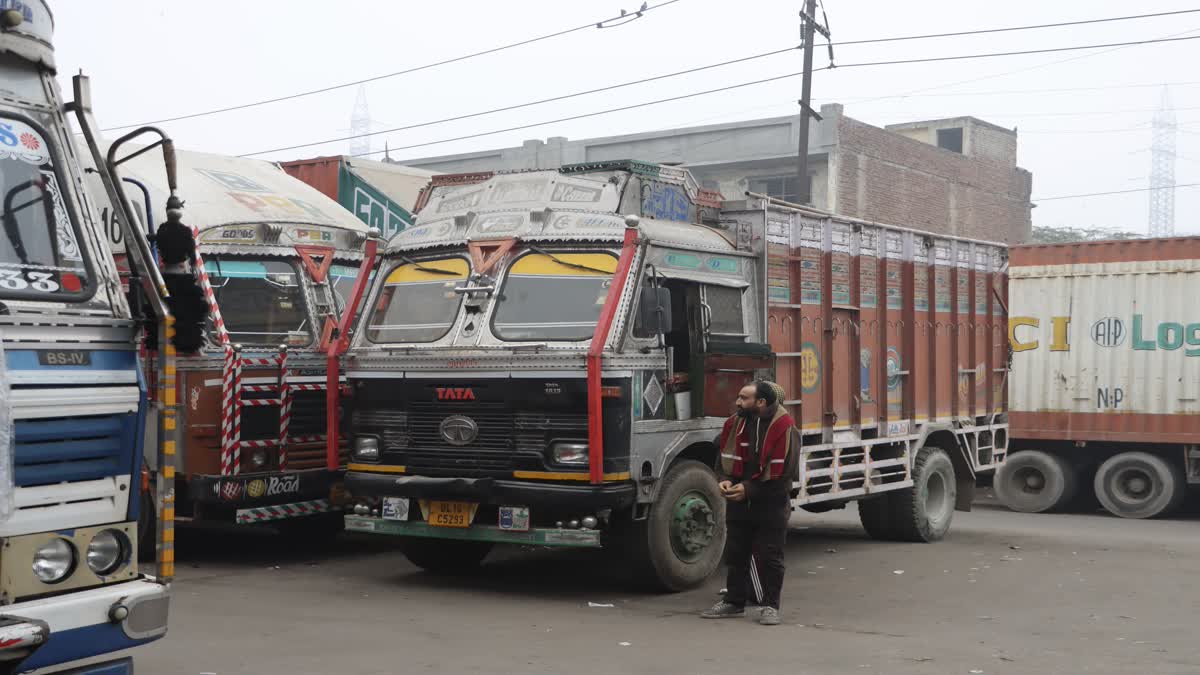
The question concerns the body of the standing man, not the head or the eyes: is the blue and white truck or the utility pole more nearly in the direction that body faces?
the blue and white truck

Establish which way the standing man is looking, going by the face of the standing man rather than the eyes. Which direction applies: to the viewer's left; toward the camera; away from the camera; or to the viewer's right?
to the viewer's left

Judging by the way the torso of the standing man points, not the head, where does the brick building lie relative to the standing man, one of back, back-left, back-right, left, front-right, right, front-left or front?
back-right

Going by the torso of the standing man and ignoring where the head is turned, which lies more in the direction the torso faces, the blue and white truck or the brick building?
the blue and white truck

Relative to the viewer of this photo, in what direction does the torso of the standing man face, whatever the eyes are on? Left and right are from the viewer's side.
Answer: facing the viewer and to the left of the viewer

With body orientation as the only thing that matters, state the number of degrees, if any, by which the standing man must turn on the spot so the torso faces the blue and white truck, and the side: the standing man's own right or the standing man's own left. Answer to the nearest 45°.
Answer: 0° — they already face it

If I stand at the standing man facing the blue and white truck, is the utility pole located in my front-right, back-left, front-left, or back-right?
back-right

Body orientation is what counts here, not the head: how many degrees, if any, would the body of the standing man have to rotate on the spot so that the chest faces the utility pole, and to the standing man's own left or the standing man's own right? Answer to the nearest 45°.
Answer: approximately 135° to the standing man's own right
